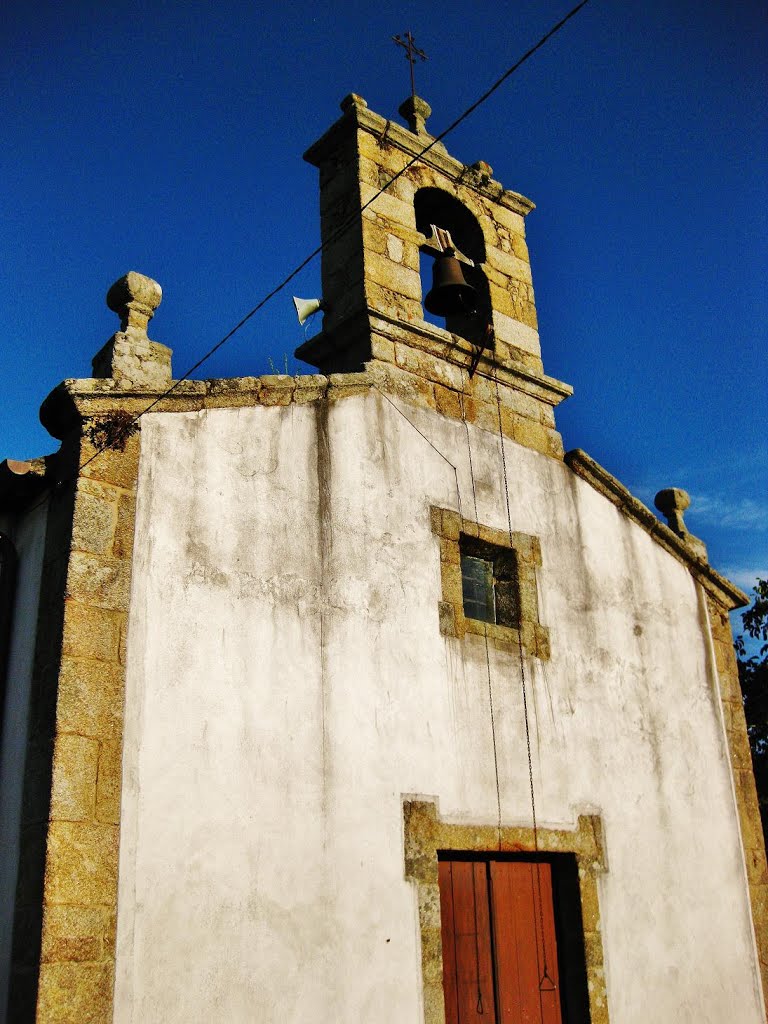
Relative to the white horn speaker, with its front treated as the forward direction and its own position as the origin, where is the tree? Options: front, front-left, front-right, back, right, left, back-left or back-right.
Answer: back-right

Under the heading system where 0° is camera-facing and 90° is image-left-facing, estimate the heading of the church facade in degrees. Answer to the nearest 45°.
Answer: approximately 315°

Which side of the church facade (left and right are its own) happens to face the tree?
left

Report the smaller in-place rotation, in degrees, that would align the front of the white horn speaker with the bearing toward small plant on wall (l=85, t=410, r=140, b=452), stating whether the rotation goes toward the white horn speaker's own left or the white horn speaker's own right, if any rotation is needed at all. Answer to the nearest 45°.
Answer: approximately 45° to the white horn speaker's own left

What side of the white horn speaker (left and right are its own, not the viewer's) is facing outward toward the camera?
left

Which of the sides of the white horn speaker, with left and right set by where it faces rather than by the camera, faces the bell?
back

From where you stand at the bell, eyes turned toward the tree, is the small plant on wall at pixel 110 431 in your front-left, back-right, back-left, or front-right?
back-left
